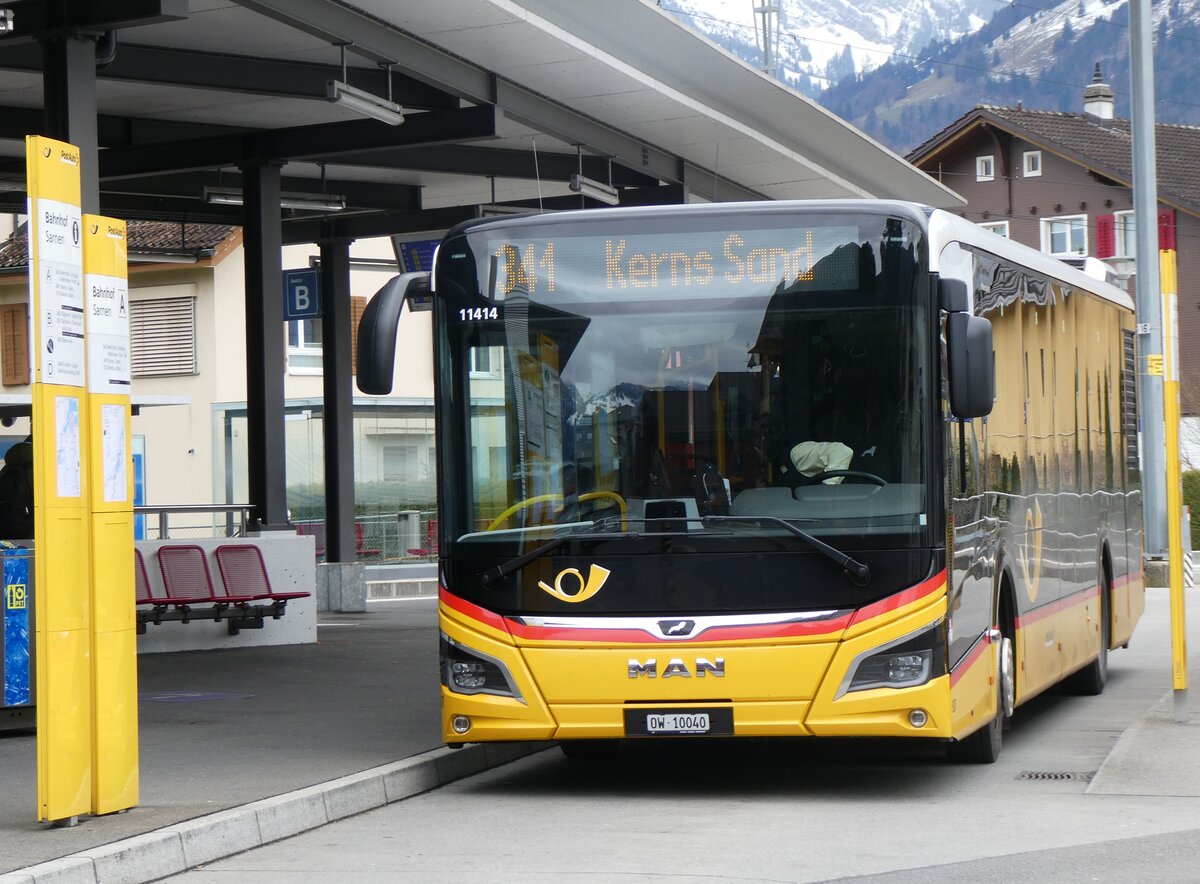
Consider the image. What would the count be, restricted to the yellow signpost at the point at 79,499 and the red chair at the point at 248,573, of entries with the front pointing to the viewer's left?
0

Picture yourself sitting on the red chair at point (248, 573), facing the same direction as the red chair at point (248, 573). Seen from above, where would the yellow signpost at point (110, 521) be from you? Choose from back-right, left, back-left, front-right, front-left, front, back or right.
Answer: front-right

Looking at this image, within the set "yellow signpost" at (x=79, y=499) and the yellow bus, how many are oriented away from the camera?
0

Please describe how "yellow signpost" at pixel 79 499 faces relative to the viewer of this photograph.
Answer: facing the viewer and to the right of the viewer

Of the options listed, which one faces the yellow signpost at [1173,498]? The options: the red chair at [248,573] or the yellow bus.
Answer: the red chair

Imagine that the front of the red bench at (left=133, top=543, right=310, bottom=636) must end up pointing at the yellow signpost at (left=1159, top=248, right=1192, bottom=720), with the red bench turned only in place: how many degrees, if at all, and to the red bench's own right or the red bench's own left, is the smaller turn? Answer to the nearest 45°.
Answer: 0° — it already faces it

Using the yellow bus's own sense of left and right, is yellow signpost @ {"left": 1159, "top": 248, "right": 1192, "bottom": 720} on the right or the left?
on its left

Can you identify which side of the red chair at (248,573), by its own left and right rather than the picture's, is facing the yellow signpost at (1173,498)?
front

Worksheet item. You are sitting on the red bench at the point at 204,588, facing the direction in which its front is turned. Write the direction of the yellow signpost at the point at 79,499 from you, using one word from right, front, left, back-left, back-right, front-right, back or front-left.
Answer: front-right

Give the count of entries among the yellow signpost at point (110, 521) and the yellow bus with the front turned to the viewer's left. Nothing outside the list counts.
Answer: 0
